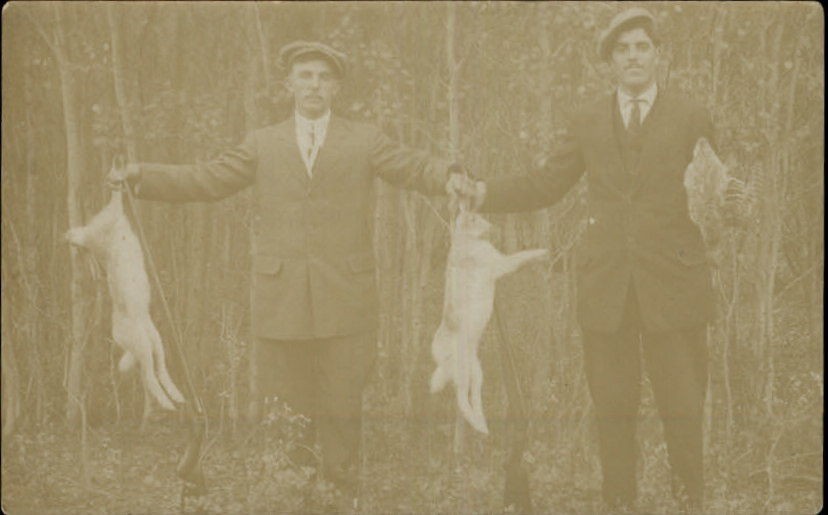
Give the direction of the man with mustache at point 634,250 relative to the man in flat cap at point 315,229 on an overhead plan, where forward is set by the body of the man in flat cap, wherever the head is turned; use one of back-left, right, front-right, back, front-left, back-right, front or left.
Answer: left

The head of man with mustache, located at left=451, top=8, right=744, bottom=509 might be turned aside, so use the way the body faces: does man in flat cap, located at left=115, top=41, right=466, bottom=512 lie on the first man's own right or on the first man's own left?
on the first man's own right

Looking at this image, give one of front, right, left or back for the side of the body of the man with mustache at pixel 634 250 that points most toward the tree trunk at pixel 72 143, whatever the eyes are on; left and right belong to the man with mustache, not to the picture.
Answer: right

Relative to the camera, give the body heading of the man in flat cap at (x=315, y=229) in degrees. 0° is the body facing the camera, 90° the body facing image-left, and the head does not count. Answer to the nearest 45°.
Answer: approximately 0°

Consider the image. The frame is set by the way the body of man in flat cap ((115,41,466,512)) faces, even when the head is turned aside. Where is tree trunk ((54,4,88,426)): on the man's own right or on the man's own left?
on the man's own right
